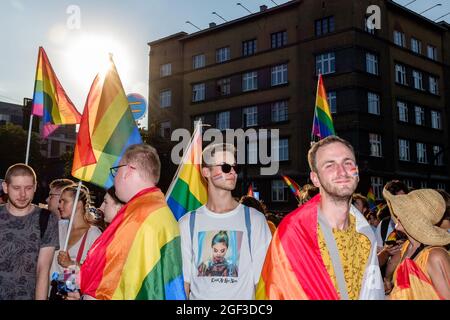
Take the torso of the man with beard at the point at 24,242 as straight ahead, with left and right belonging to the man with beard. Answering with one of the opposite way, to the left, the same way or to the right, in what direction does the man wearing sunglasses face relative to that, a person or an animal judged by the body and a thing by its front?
the same way

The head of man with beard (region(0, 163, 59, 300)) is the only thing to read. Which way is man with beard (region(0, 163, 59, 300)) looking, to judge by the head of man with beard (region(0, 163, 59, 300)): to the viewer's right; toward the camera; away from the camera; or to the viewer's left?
toward the camera

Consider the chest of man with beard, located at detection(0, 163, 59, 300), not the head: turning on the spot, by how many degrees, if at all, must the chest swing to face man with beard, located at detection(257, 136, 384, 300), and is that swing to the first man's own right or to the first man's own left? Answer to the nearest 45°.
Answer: approximately 45° to the first man's own left

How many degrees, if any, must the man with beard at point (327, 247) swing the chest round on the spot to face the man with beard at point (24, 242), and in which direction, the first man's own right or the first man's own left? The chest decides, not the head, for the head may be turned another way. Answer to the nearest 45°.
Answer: approximately 135° to the first man's own right

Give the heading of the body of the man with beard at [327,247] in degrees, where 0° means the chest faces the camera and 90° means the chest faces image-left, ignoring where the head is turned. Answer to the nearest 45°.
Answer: approximately 315°

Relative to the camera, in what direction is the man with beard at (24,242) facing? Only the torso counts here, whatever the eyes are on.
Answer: toward the camera

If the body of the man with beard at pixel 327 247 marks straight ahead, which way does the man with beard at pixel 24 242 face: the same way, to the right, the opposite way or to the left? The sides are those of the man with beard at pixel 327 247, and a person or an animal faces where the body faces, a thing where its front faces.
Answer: the same way

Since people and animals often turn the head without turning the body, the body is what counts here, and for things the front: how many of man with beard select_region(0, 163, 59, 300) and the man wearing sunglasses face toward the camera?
2

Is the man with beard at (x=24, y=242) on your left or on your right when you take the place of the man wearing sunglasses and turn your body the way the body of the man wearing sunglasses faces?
on your right

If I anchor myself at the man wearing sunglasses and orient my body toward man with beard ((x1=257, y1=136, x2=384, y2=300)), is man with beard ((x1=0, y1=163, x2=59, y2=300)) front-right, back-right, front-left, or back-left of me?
back-right

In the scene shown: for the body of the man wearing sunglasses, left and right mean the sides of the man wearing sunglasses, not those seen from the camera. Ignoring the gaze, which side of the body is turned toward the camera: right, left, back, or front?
front
